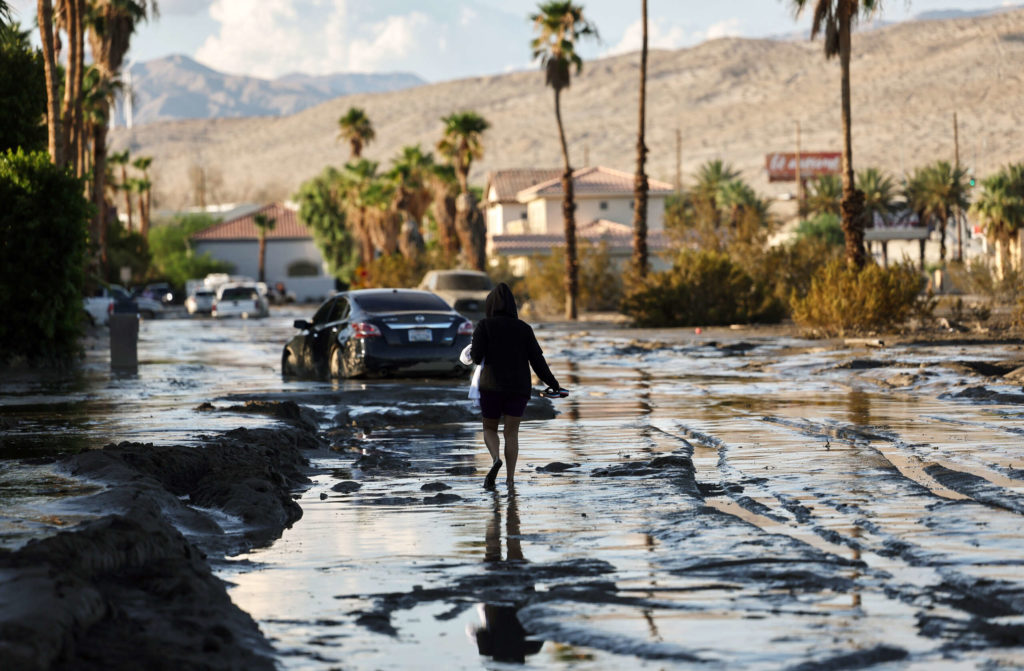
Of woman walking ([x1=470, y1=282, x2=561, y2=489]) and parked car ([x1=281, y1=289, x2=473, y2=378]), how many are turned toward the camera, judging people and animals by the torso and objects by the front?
0

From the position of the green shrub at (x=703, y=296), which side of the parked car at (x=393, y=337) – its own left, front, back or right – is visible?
front

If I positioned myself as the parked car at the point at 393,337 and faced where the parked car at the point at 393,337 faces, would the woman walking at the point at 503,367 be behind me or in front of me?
behind

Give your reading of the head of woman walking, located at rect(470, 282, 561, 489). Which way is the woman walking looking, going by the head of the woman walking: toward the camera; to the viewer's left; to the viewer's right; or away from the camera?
away from the camera

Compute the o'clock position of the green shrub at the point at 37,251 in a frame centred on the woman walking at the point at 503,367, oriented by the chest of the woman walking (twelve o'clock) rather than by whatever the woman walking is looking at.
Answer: The green shrub is roughly at 11 o'clock from the woman walking.

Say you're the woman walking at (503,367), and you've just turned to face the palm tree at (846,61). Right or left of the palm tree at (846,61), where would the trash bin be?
left

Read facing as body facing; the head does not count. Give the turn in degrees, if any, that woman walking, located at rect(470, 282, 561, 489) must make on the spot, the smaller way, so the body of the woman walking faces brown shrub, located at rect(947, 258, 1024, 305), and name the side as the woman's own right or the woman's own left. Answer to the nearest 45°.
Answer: approximately 45° to the woman's own right

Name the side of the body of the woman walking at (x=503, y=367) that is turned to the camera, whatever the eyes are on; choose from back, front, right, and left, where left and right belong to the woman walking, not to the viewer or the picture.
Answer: back

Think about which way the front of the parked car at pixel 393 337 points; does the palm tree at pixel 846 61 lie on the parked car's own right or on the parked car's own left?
on the parked car's own right

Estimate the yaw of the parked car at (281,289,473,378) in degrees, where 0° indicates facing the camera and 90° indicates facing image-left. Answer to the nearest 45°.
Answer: approximately 135°

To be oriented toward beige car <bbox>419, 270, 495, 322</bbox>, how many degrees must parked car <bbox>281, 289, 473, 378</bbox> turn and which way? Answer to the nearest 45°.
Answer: approximately 45° to its right

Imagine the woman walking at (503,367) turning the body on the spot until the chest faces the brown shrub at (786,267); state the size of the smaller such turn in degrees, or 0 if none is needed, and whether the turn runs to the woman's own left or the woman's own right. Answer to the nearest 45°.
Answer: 0° — they already face it
